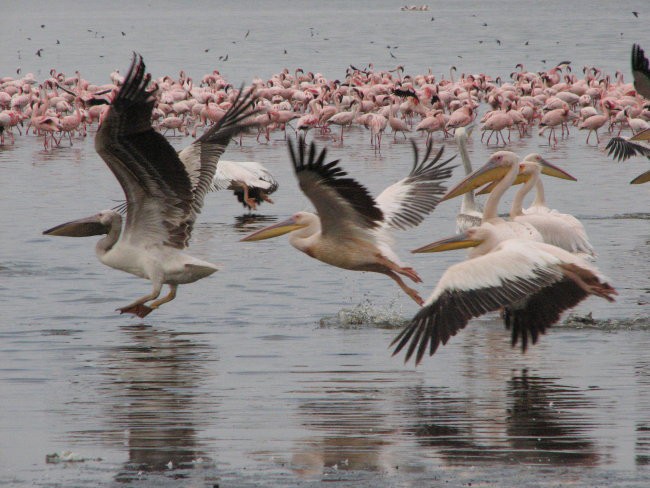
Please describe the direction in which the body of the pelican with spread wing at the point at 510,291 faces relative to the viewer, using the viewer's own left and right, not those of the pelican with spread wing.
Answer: facing to the left of the viewer

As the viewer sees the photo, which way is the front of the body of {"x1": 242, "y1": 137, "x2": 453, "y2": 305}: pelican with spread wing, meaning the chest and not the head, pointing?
to the viewer's left

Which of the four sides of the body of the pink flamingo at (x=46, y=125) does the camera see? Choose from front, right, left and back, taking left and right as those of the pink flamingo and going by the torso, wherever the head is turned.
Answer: left

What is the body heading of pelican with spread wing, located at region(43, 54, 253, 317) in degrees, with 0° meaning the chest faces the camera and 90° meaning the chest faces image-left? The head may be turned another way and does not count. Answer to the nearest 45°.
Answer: approximately 90°

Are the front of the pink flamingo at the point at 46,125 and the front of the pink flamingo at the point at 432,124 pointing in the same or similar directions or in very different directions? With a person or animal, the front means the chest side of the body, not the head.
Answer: very different directions

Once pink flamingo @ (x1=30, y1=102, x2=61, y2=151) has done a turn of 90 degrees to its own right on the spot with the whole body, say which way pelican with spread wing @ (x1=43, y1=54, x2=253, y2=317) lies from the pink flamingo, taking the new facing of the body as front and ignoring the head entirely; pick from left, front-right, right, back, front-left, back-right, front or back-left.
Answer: back

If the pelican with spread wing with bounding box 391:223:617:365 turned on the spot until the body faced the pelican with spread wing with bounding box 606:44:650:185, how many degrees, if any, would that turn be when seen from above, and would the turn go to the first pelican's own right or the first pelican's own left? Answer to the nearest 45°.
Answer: approximately 90° to the first pelican's own right

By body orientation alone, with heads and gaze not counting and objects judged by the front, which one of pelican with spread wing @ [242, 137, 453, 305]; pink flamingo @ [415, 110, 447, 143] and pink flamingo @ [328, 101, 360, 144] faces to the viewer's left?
the pelican with spread wing

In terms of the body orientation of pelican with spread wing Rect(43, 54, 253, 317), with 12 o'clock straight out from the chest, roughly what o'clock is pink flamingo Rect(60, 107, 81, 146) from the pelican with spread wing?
The pink flamingo is roughly at 3 o'clock from the pelican with spread wing.
